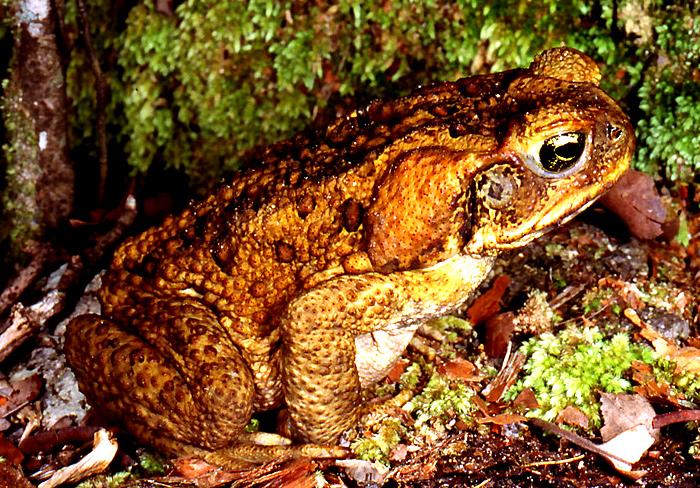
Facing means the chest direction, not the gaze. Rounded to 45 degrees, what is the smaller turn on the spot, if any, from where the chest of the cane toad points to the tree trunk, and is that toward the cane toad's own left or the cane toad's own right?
approximately 135° to the cane toad's own left

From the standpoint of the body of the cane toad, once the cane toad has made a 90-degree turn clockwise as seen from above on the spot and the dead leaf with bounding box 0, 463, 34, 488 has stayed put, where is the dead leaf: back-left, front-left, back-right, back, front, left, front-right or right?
right

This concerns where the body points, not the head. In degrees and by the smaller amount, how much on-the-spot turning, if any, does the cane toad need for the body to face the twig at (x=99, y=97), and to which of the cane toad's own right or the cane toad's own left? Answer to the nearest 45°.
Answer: approximately 135° to the cane toad's own left

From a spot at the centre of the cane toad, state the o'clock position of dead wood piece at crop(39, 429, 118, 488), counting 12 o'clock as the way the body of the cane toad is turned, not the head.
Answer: The dead wood piece is roughly at 6 o'clock from the cane toad.

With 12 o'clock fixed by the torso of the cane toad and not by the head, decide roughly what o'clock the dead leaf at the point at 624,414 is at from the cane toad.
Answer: The dead leaf is roughly at 12 o'clock from the cane toad.

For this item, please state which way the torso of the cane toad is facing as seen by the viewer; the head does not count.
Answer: to the viewer's right

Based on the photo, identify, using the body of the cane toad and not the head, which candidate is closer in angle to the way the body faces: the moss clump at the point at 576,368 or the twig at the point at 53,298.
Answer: the moss clump
